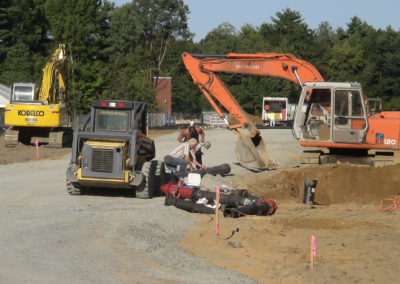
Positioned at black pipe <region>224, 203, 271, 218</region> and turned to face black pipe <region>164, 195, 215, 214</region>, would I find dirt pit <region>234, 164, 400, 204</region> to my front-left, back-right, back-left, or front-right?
back-right

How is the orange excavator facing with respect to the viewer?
to the viewer's left

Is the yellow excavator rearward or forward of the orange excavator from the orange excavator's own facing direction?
forward

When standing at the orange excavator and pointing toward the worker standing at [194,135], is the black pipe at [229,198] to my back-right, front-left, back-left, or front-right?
front-left

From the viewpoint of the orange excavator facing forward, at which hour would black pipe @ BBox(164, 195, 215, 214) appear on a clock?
The black pipe is roughly at 10 o'clock from the orange excavator.

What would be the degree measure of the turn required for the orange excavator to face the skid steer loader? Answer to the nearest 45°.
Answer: approximately 45° to its left

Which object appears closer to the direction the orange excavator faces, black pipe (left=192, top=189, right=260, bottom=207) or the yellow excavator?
the yellow excavator

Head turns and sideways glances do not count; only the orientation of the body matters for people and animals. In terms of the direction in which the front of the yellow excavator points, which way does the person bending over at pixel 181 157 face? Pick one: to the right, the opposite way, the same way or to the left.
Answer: to the right
